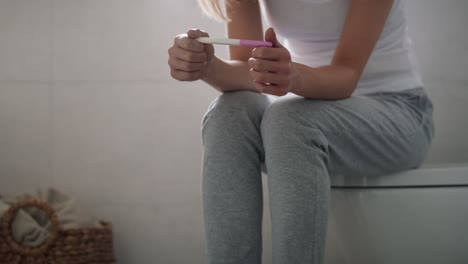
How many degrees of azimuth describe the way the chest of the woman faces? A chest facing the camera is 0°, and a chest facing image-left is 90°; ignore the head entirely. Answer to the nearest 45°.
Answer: approximately 45°
